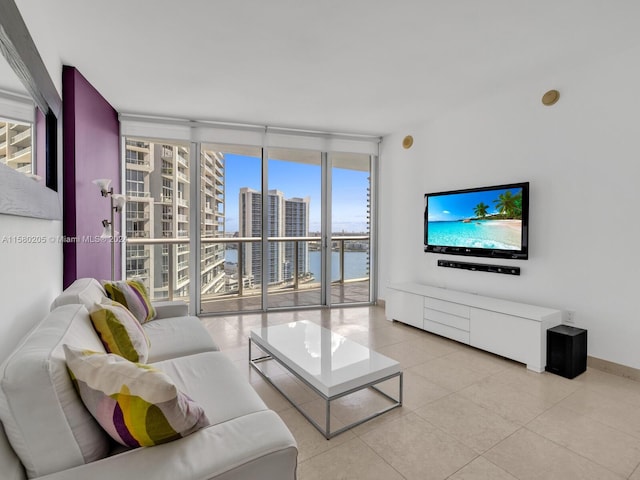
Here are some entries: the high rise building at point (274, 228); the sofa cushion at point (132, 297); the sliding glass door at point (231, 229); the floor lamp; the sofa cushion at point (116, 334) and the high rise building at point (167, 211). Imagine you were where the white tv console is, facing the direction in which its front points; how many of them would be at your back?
0

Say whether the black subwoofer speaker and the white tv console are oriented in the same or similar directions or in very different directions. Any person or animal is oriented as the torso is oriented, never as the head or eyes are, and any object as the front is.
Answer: same or similar directions

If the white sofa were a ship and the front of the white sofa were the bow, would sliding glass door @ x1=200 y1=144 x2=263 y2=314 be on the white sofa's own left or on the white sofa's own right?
on the white sofa's own left

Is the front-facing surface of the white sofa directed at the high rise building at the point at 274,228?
no

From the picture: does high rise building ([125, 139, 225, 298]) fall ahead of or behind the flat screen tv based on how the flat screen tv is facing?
ahead

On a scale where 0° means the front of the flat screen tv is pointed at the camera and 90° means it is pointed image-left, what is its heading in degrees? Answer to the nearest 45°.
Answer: approximately 45°

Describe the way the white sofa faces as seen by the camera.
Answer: facing to the right of the viewer

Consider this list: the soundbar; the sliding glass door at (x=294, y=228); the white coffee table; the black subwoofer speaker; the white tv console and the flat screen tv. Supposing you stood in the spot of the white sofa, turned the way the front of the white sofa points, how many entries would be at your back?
0

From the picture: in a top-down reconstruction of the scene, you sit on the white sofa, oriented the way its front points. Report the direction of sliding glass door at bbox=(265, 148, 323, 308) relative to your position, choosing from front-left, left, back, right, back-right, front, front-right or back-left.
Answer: front-left

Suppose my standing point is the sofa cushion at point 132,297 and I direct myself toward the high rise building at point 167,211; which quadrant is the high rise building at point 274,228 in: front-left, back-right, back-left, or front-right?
front-right

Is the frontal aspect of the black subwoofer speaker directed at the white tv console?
no

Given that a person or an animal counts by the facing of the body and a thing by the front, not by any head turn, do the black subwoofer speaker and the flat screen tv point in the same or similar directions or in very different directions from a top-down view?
same or similar directions

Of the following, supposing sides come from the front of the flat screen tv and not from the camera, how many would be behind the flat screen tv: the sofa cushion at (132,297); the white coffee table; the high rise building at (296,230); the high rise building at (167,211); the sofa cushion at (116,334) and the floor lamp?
0

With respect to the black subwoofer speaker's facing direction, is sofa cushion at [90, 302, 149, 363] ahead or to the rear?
ahead

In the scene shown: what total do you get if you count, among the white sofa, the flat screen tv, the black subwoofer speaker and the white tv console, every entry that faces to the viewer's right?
1

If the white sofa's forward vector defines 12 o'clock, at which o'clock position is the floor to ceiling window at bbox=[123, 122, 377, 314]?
The floor to ceiling window is roughly at 10 o'clock from the white sofa.

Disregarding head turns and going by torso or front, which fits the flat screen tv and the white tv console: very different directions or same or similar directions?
same or similar directions
